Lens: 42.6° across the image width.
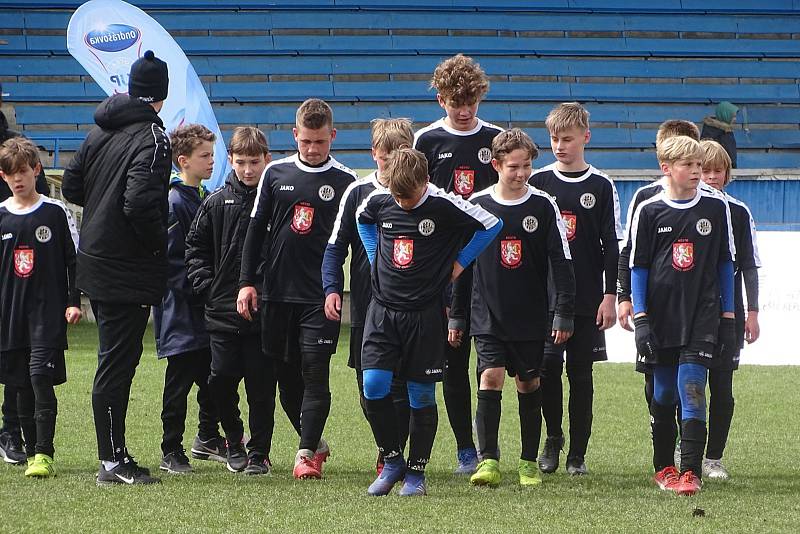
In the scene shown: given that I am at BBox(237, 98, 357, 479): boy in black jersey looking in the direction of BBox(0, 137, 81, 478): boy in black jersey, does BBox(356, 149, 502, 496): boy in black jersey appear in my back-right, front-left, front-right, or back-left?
back-left

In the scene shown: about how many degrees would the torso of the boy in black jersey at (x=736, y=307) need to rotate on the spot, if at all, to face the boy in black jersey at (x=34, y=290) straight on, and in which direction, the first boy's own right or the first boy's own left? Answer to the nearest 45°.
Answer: approximately 90° to the first boy's own right

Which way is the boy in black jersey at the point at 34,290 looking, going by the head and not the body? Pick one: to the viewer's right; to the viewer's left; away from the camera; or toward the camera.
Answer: toward the camera

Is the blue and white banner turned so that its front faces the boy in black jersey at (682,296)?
no

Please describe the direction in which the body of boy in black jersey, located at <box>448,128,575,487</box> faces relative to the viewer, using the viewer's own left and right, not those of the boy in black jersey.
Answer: facing the viewer

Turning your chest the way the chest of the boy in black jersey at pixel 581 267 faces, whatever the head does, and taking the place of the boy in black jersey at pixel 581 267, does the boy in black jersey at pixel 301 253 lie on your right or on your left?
on your right

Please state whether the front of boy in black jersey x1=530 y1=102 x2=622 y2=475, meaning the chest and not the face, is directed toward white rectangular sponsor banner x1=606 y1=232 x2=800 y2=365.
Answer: no

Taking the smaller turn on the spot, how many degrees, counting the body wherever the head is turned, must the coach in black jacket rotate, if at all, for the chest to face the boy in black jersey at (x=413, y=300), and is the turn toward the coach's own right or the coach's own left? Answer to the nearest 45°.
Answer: approximately 90° to the coach's own right

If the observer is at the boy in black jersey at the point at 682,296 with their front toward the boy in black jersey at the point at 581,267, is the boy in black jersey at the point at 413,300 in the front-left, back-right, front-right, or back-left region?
front-left

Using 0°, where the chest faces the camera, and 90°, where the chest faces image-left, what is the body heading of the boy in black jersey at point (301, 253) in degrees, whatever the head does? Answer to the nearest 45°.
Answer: approximately 0°

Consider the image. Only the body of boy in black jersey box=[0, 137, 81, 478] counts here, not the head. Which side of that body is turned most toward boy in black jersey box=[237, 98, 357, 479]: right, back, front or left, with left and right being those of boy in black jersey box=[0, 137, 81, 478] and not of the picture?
left

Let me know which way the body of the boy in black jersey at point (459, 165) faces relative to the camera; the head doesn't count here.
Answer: toward the camera

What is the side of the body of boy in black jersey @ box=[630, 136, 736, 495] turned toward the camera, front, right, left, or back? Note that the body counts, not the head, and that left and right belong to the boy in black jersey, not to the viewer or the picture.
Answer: front

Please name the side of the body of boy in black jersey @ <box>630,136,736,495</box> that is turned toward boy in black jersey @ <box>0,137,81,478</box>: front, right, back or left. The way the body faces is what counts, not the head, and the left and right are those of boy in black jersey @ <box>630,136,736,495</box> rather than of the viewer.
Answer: right

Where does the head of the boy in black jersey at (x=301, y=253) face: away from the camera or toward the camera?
toward the camera

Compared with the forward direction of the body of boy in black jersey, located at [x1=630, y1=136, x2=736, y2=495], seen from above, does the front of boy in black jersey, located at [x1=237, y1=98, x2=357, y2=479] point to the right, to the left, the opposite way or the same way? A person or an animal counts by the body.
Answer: the same way

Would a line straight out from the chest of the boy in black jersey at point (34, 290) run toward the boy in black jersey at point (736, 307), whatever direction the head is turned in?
no

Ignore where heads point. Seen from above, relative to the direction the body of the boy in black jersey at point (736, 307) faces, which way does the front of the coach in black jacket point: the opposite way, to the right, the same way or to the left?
the opposite way
